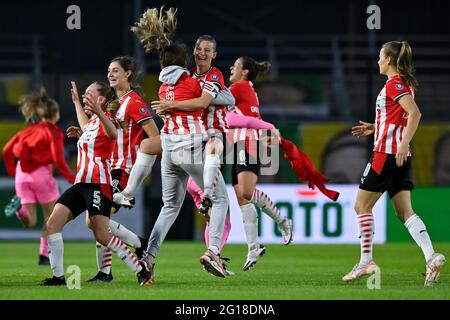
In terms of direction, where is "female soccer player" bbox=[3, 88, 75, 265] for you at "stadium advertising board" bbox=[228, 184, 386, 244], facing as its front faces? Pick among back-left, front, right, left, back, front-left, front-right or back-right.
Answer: front-right

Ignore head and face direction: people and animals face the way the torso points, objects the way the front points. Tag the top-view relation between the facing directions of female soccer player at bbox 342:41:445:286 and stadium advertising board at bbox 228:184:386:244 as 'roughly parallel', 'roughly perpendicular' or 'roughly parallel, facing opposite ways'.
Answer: roughly perpendicular

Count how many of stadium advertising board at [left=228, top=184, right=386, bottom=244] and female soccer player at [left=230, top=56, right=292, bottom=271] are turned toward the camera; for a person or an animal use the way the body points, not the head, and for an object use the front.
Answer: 1

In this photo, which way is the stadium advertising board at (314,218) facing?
toward the camera

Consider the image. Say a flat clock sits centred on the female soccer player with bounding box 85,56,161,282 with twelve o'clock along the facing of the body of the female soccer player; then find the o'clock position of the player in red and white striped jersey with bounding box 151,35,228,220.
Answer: The player in red and white striped jersey is roughly at 8 o'clock from the female soccer player.

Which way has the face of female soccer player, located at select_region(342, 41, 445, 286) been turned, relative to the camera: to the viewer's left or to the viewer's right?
to the viewer's left

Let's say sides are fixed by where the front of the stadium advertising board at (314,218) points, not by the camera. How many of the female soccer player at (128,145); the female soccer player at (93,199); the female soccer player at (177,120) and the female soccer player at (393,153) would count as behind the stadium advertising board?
0

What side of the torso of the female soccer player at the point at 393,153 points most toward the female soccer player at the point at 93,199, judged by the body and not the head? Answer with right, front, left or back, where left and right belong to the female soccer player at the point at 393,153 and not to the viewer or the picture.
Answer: front

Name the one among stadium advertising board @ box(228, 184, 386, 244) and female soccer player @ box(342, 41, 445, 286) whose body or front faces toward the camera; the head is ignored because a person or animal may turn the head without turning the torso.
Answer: the stadium advertising board

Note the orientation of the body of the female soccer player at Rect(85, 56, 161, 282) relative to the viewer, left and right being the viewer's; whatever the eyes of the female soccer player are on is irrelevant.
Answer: facing the viewer and to the left of the viewer

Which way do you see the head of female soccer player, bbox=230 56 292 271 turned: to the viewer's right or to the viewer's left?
to the viewer's left

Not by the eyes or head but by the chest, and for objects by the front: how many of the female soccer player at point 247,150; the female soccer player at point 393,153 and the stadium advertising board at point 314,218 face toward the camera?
1

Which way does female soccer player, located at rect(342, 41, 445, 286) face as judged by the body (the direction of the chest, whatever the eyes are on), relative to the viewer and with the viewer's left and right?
facing to the left of the viewer

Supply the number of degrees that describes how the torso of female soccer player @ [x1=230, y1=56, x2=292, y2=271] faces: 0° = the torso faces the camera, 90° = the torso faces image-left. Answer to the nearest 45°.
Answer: approximately 90°
